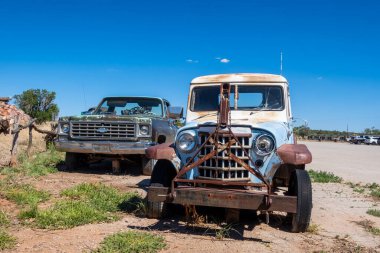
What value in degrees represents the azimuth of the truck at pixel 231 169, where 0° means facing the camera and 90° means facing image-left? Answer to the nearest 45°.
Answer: approximately 0°

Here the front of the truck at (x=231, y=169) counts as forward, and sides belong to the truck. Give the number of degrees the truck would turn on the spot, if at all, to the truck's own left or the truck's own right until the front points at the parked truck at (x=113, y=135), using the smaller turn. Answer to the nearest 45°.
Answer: approximately 135° to the truck's own right

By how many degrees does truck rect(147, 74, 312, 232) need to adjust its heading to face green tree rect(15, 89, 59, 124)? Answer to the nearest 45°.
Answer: approximately 135° to its right
